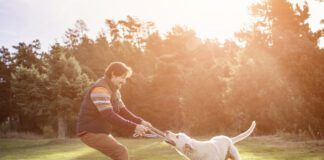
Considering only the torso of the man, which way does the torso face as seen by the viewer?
to the viewer's right

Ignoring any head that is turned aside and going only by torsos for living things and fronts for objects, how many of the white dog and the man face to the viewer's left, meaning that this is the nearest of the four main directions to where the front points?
1

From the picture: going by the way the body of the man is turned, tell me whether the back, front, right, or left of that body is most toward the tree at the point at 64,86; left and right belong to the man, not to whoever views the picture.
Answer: left

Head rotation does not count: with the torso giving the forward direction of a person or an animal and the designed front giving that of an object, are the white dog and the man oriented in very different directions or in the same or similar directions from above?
very different directions

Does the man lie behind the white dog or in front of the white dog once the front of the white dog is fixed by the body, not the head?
in front

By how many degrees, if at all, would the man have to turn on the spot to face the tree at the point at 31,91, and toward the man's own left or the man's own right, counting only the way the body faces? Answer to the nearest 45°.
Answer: approximately 90° to the man's own left

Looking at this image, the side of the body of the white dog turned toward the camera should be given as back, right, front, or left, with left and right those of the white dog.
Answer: left
